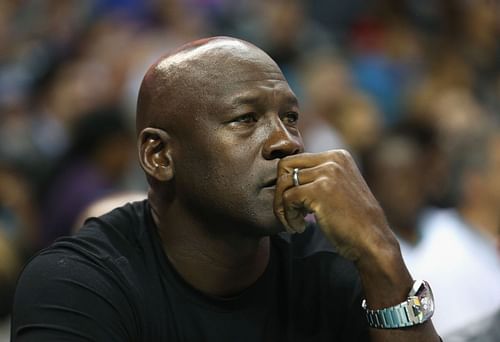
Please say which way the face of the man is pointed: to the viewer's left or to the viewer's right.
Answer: to the viewer's right

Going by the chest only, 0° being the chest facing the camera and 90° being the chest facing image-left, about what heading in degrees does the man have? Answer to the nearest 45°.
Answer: approximately 315°

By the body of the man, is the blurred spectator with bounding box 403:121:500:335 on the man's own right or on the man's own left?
on the man's own left

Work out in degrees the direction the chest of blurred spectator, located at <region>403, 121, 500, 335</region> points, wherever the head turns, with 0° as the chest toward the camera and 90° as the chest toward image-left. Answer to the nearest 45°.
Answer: approximately 315°

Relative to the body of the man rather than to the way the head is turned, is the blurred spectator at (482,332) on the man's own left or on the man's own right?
on the man's own left

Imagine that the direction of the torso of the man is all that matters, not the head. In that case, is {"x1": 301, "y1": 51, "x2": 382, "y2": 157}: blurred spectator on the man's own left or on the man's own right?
on the man's own left

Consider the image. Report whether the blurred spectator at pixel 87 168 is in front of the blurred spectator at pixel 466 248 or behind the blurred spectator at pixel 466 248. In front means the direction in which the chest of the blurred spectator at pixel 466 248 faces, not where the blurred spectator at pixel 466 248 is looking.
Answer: behind

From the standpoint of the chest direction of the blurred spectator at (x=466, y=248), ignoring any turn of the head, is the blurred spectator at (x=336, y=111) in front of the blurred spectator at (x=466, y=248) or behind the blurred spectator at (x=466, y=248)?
behind
